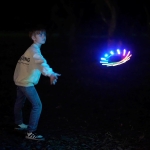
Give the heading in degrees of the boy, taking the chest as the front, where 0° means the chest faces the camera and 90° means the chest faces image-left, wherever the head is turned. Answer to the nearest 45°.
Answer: approximately 270°
